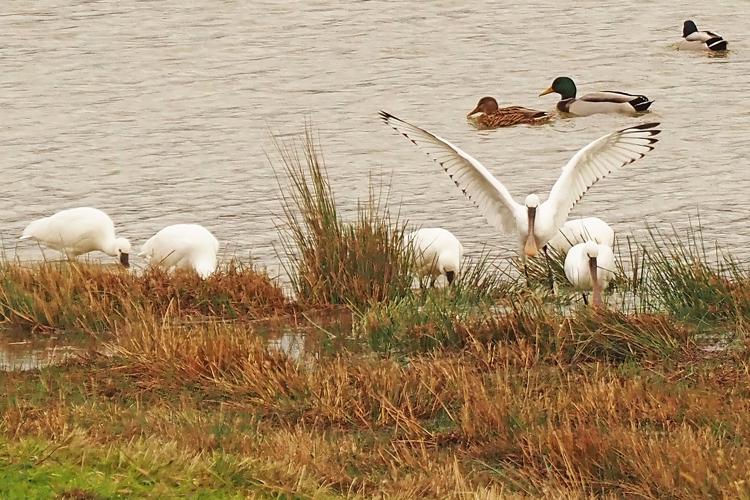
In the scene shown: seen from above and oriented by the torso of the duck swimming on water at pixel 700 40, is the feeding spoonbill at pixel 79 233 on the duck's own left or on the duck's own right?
on the duck's own left

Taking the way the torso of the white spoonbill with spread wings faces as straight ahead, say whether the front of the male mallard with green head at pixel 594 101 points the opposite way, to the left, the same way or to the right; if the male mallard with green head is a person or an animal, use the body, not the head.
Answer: to the right

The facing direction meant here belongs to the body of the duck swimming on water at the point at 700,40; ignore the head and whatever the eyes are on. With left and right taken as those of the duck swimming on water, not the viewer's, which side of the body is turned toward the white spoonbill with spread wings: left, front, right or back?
left

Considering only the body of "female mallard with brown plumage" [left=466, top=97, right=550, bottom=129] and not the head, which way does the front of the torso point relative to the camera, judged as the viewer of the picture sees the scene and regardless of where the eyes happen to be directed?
to the viewer's left

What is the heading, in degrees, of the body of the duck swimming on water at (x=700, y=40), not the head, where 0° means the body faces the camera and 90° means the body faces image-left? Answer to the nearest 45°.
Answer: approximately 90°

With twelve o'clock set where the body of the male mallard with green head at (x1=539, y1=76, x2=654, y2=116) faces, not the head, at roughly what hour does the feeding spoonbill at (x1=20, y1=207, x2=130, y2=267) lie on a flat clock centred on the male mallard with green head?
The feeding spoonbill is roughly at 10 o'clock from the male mallard with green head.

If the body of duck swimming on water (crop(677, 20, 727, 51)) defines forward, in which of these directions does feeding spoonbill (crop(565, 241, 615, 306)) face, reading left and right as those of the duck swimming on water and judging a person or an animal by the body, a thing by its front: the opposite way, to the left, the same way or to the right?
to the left

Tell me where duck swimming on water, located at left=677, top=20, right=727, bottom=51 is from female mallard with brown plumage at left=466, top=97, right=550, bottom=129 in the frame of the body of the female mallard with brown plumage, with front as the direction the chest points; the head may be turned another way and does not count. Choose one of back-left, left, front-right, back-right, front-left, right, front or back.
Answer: back-right

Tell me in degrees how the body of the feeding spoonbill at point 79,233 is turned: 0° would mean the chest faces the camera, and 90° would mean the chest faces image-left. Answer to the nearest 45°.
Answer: approximately 270°

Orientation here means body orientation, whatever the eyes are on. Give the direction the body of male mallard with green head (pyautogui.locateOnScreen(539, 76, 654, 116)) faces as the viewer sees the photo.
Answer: to the viewer's left
